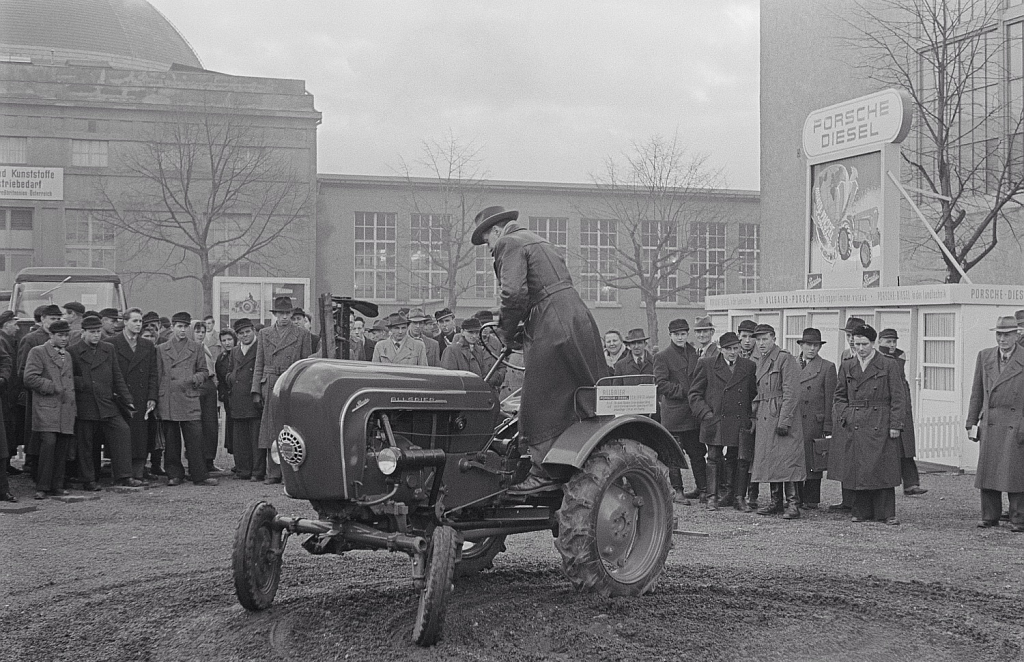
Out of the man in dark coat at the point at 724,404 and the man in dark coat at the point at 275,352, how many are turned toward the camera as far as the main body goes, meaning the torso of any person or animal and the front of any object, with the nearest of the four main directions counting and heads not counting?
2

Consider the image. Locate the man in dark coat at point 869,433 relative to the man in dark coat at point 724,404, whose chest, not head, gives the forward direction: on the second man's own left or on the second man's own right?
on the second man's own left

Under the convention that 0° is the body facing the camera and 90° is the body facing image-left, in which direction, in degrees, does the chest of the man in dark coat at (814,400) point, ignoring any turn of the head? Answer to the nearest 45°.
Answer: approximately 45°

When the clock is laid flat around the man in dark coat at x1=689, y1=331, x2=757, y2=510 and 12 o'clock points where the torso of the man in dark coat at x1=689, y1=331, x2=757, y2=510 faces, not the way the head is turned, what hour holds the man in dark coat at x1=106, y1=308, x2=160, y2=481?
the man in dark coat at x1=106, y1=308, x2=160, y2=481 is roughly at 3 o'clock from the man in dark coat at x1=689, y1=331, x2=757, y2=510.

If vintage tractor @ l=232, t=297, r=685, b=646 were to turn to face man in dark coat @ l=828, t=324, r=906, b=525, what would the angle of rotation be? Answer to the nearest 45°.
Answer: approximately 180°

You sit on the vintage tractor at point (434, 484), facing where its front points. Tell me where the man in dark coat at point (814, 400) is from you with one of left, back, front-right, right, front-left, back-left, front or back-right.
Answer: back

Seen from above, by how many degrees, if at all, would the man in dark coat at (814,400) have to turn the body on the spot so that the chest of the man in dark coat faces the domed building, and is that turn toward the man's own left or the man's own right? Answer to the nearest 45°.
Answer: approximately 90° to the man's own right

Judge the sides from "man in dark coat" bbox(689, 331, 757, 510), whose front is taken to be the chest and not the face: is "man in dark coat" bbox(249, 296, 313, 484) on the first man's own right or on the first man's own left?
on the first man's own right
